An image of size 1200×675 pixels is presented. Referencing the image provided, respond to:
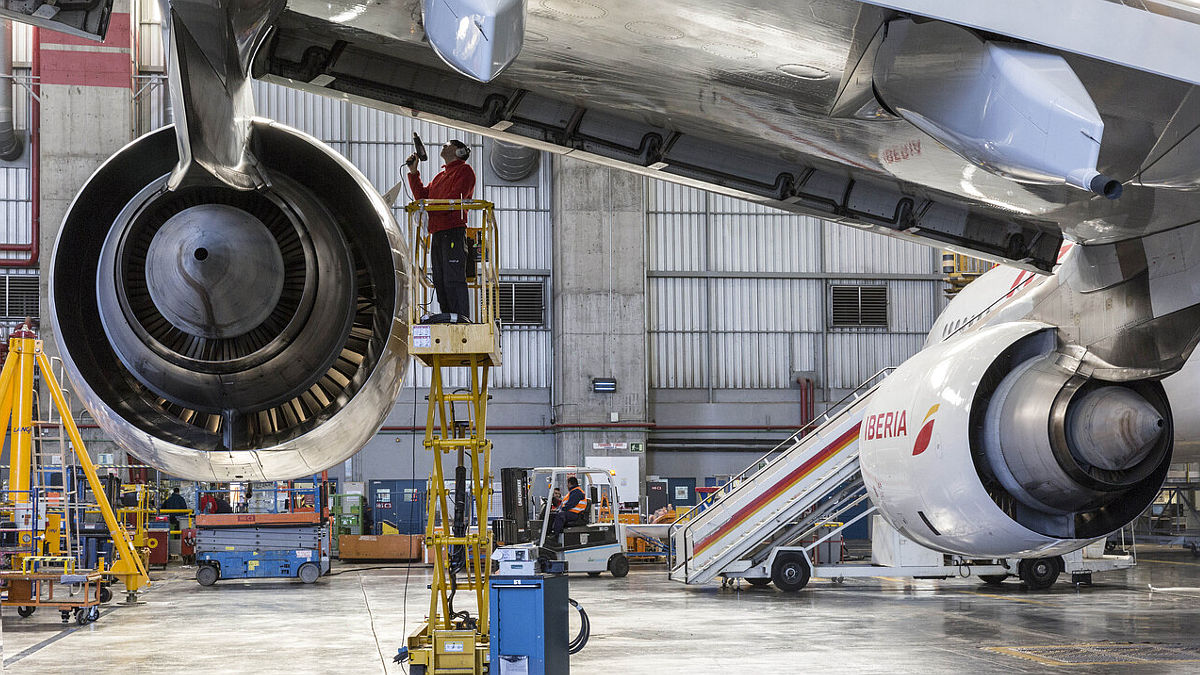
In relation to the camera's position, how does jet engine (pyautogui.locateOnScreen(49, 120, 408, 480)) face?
facing away from the viewer

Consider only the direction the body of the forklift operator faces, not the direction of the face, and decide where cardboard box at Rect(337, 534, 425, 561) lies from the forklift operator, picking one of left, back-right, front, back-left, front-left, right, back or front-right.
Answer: front-right

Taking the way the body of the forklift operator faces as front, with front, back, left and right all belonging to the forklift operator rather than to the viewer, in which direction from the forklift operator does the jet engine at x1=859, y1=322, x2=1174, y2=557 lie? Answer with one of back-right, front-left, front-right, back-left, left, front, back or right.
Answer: left

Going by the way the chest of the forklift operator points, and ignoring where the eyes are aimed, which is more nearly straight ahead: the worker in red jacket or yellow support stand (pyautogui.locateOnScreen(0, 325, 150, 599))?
the yellow support stand

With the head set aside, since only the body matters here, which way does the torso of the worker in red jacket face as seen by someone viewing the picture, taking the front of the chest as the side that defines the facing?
to the viewer's left

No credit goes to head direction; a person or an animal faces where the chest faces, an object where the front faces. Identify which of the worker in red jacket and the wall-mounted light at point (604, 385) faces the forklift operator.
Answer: the wall-mounted light

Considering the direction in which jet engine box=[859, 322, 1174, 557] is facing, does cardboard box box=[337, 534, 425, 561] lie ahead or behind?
ahead

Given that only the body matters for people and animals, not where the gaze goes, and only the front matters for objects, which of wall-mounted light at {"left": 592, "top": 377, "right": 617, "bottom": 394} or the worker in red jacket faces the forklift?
the wall-mounted light
